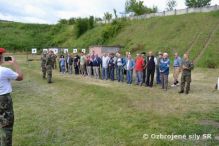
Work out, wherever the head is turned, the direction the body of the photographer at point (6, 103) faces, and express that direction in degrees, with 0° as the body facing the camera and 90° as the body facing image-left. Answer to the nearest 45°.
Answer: approximately 225°

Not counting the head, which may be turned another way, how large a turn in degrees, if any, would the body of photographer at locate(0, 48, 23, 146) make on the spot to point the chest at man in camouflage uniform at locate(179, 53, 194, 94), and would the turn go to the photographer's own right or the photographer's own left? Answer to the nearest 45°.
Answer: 0° — they already face them

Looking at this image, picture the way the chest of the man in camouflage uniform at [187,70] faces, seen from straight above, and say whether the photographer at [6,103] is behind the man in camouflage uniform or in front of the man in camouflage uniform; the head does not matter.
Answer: in front
